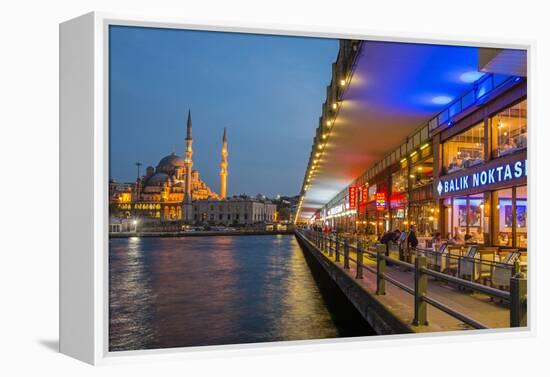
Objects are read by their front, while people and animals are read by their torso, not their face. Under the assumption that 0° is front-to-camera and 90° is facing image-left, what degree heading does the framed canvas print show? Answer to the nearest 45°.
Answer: approximately 315°
